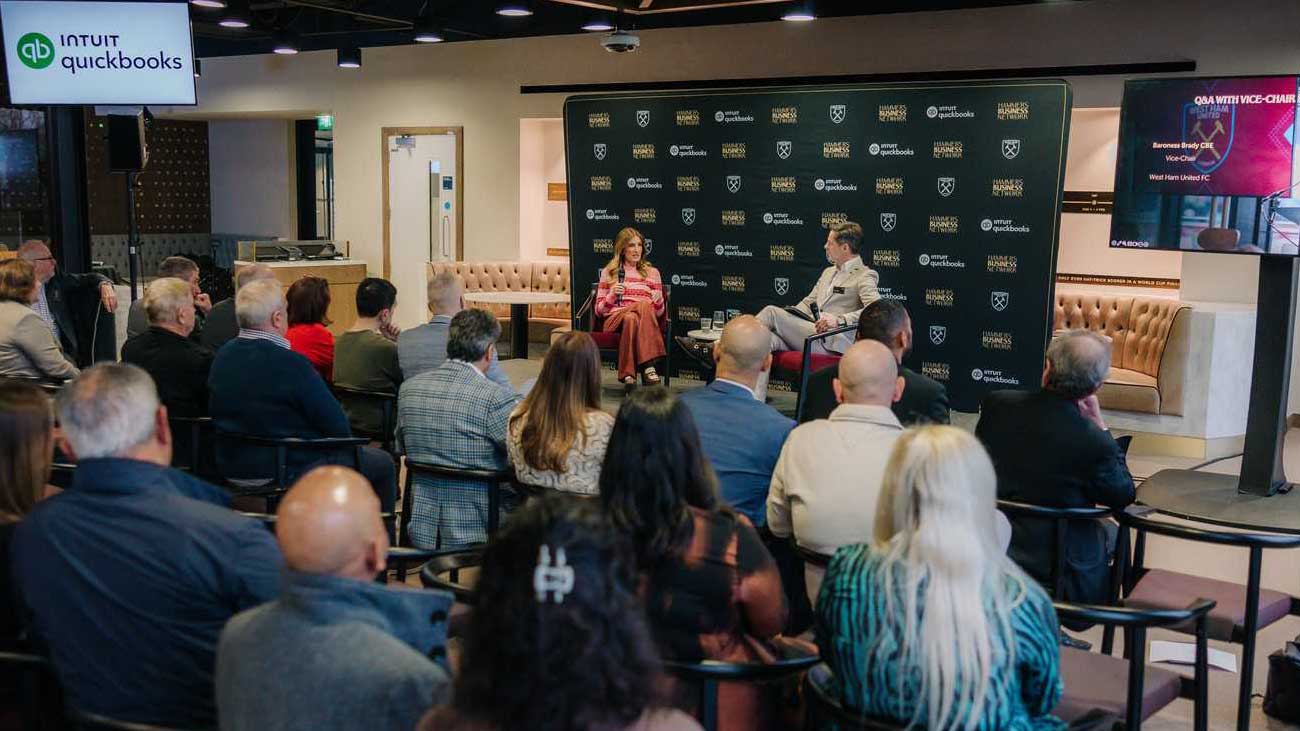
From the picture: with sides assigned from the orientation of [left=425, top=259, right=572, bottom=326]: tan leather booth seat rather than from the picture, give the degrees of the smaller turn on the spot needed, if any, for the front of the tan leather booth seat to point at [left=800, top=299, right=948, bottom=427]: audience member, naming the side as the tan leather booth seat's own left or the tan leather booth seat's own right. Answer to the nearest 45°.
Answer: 0° — it already faces them

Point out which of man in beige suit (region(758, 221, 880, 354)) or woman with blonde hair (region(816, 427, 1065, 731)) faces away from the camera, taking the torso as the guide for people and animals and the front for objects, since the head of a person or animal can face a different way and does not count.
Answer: the woman with blonde hair

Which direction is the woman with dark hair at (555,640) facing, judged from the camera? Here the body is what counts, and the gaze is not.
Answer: away from the camera

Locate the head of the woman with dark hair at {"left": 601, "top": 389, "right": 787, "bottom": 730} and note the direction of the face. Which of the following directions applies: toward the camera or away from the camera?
away from the camera

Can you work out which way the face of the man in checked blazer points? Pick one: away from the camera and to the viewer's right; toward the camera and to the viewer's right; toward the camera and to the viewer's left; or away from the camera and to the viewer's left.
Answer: away from the camera and to the viewer's right

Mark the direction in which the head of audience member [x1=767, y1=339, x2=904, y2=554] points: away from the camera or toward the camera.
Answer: away from the camera

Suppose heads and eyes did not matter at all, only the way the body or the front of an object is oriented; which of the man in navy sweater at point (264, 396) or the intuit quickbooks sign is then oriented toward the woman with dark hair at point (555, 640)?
the intuit quickbooks sign

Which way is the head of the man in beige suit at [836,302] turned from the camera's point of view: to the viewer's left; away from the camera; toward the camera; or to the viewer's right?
to the viewer's left

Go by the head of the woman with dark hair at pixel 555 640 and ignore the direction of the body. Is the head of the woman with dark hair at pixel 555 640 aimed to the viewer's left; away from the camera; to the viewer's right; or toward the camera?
away from the camera

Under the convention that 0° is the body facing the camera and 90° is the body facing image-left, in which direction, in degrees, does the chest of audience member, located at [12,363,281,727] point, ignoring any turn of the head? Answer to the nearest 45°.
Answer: approximately 225°

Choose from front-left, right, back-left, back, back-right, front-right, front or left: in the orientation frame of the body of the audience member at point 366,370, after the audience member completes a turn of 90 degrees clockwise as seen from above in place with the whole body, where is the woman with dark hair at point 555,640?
front-right

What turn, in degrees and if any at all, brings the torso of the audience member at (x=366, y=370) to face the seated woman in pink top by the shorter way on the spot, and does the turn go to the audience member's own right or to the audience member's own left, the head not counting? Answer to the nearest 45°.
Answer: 0° — they already face them

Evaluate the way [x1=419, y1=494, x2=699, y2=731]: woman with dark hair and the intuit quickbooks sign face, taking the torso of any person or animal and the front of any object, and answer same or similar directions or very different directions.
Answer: very different directions
